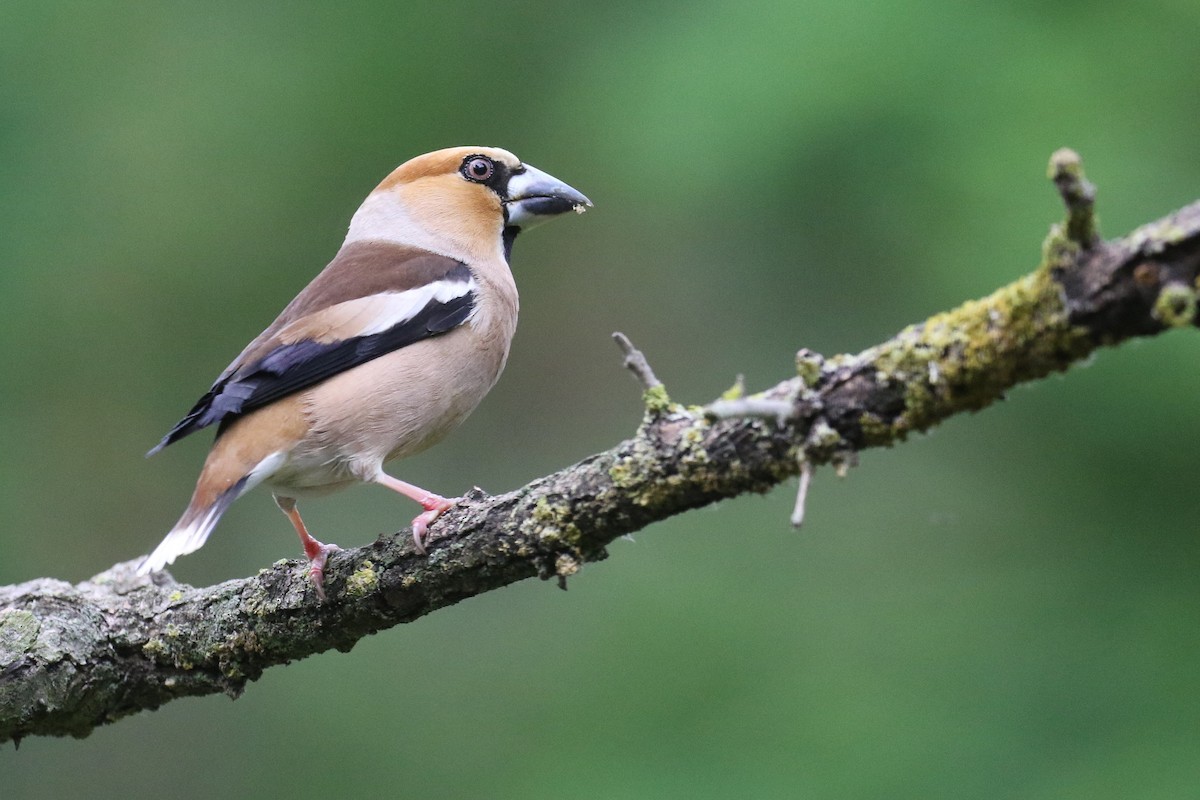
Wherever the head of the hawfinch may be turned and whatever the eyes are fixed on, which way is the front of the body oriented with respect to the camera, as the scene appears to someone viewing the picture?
to the viewer's right
